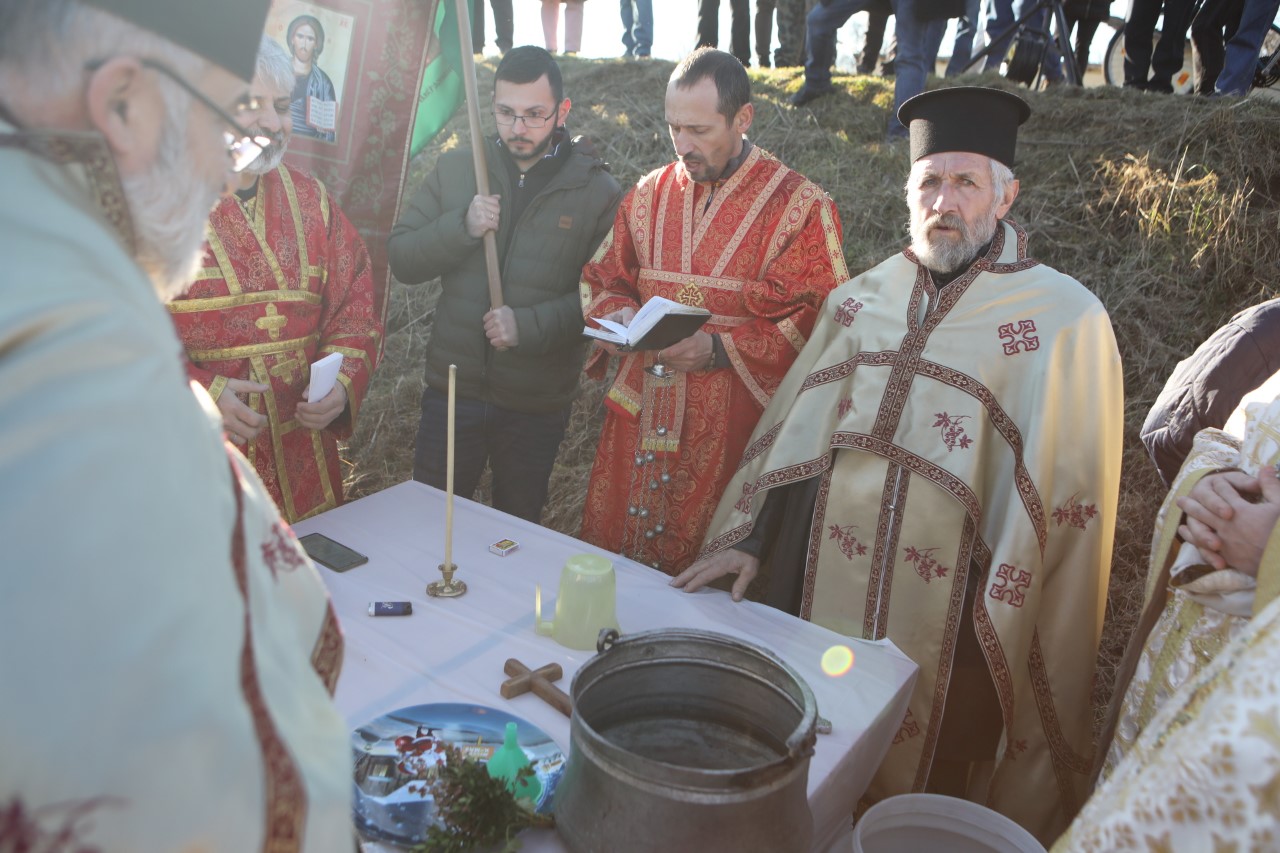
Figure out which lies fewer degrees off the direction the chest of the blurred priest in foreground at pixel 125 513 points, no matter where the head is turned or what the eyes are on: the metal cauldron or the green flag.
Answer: the metal cauldron

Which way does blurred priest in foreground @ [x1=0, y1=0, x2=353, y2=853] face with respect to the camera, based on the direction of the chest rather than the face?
to the viewer's right

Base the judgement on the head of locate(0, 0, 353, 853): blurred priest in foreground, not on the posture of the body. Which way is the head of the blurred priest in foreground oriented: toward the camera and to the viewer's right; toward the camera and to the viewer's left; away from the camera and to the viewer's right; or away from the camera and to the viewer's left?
away from the camera and to the viewer's right

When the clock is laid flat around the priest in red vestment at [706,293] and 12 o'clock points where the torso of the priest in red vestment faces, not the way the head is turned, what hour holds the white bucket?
The white bucket is roughly at 10 o'clock from the priest in red vestment.

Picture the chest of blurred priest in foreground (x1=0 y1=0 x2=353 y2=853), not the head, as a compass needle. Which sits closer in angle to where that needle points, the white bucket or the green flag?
the white bucket

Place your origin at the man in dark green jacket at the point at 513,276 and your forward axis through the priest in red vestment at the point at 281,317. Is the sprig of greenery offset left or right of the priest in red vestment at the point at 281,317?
left

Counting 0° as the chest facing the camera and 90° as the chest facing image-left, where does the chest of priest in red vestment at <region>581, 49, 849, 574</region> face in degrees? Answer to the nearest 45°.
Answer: approximately 45°
